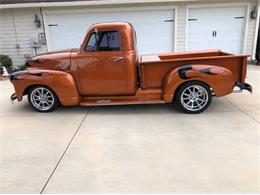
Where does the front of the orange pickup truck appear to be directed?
to the viewer's left

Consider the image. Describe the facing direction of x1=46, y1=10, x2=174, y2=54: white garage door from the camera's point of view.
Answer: facing the viewer

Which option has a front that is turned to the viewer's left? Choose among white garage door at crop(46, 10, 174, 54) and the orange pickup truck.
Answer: the orange pickup truck

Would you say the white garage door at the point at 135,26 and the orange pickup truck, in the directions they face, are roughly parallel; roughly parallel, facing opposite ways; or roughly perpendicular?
roughly perpendicular

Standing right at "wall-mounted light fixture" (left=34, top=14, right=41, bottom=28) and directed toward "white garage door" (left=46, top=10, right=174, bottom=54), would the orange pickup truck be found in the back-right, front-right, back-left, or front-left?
front-right

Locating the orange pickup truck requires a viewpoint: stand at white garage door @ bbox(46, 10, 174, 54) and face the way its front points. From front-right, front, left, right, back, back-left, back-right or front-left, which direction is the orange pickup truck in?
front

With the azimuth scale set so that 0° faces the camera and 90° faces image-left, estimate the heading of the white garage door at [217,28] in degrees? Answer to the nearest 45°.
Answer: approximately 0°

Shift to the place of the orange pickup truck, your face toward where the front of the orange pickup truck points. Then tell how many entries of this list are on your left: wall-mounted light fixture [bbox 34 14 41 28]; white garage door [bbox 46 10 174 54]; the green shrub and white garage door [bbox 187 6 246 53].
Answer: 0

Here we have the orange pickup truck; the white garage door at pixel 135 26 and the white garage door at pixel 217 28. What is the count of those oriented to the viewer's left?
1

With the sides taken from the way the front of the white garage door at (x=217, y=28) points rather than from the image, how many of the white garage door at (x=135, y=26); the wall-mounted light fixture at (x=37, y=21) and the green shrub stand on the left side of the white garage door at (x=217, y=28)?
0

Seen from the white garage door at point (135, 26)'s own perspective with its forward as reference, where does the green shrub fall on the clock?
The green shrub is roughly at 3 o'clock from the white garage door.

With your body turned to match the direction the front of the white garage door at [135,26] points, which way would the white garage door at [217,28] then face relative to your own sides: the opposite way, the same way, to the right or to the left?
the same way

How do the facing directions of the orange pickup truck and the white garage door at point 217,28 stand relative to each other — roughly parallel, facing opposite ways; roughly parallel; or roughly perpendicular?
roughly perpendicular

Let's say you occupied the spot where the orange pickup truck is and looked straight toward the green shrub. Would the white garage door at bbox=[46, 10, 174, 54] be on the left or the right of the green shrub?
right

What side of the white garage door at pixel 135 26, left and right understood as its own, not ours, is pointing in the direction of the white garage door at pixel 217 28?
left
